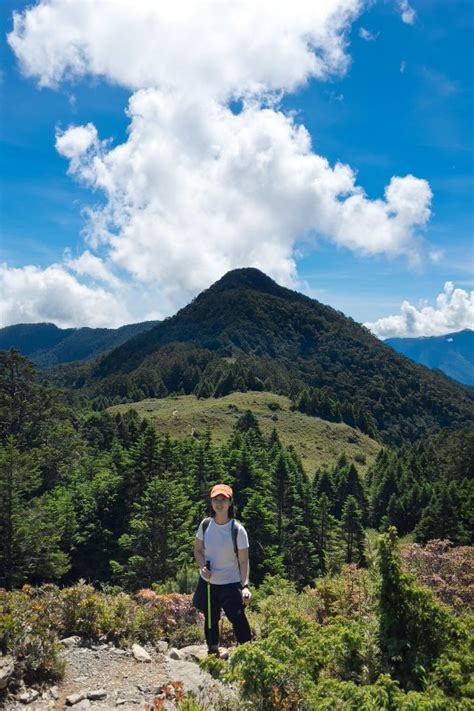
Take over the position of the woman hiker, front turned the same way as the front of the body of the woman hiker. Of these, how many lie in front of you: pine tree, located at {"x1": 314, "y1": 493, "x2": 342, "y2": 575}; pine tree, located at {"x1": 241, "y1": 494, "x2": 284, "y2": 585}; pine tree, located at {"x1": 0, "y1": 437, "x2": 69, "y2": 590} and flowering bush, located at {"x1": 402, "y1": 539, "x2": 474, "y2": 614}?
0

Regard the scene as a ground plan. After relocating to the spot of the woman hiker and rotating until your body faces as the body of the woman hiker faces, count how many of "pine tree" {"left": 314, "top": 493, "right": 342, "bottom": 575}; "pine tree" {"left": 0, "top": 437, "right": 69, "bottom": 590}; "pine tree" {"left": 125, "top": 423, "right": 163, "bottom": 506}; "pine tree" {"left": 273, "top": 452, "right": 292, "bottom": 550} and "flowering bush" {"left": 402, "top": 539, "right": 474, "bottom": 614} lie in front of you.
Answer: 0

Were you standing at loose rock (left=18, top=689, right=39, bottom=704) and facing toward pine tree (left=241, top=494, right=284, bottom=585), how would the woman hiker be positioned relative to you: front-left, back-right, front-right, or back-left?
front-right

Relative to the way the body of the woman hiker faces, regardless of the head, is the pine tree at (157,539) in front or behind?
behind

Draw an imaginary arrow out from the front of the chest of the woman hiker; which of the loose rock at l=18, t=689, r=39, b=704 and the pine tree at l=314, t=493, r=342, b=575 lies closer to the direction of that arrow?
the loose rock

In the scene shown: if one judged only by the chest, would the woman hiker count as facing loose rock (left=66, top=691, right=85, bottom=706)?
no

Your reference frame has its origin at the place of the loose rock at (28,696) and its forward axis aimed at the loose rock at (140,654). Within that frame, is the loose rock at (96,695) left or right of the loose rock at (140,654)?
right

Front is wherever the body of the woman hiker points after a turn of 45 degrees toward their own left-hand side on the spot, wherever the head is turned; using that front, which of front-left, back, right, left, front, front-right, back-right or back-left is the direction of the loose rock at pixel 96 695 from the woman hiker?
back-right

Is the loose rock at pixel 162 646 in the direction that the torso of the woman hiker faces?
no

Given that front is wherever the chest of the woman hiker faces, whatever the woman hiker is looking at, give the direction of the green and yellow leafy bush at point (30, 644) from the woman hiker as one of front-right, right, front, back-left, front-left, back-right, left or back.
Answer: right

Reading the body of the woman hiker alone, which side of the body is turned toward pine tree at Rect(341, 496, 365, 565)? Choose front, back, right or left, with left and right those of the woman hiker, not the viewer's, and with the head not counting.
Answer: back

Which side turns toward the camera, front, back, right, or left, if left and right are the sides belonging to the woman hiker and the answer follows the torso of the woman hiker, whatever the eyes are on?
front

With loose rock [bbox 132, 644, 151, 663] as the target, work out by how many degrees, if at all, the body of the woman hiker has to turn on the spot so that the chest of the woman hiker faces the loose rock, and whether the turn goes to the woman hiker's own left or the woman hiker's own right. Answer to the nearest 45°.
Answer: approximately 135° to the woman hiker's own right

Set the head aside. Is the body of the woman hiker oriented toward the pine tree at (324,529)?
no

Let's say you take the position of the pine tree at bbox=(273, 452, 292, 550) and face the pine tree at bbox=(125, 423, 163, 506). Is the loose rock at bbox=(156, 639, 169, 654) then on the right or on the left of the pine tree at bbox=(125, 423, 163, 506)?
left

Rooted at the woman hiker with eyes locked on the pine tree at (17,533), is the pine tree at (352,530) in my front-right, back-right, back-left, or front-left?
front-right

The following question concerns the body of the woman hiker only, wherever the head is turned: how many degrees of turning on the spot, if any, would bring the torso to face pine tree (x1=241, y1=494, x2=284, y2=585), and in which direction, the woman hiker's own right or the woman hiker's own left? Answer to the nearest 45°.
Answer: approximately 180°
